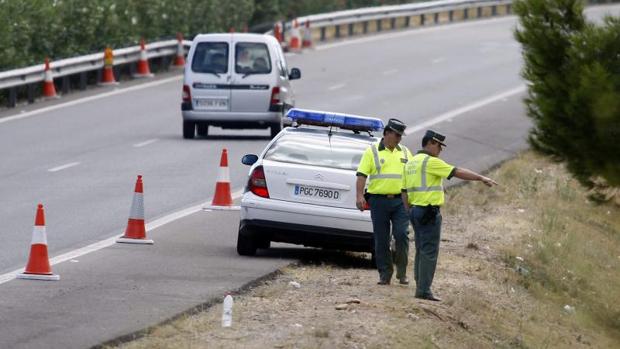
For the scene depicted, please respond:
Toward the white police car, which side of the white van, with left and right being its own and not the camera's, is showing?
back

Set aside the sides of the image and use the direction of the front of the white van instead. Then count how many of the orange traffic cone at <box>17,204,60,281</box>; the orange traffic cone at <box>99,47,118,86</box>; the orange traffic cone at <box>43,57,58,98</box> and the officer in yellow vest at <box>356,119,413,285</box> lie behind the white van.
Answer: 2

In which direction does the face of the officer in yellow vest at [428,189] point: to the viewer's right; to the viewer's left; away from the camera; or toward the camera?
to the viewer's right

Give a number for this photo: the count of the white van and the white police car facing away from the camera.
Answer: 2

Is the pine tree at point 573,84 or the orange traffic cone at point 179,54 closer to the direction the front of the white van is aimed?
the orange traffic cone

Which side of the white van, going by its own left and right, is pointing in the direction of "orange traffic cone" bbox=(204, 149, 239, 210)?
back

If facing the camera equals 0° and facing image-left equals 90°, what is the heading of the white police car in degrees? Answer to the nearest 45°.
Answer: approximately 180°

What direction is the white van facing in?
away from the camera

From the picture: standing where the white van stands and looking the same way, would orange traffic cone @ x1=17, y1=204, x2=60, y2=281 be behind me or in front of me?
behind

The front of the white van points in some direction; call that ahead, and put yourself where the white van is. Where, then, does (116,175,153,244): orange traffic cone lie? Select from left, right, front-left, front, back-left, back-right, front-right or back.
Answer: back
